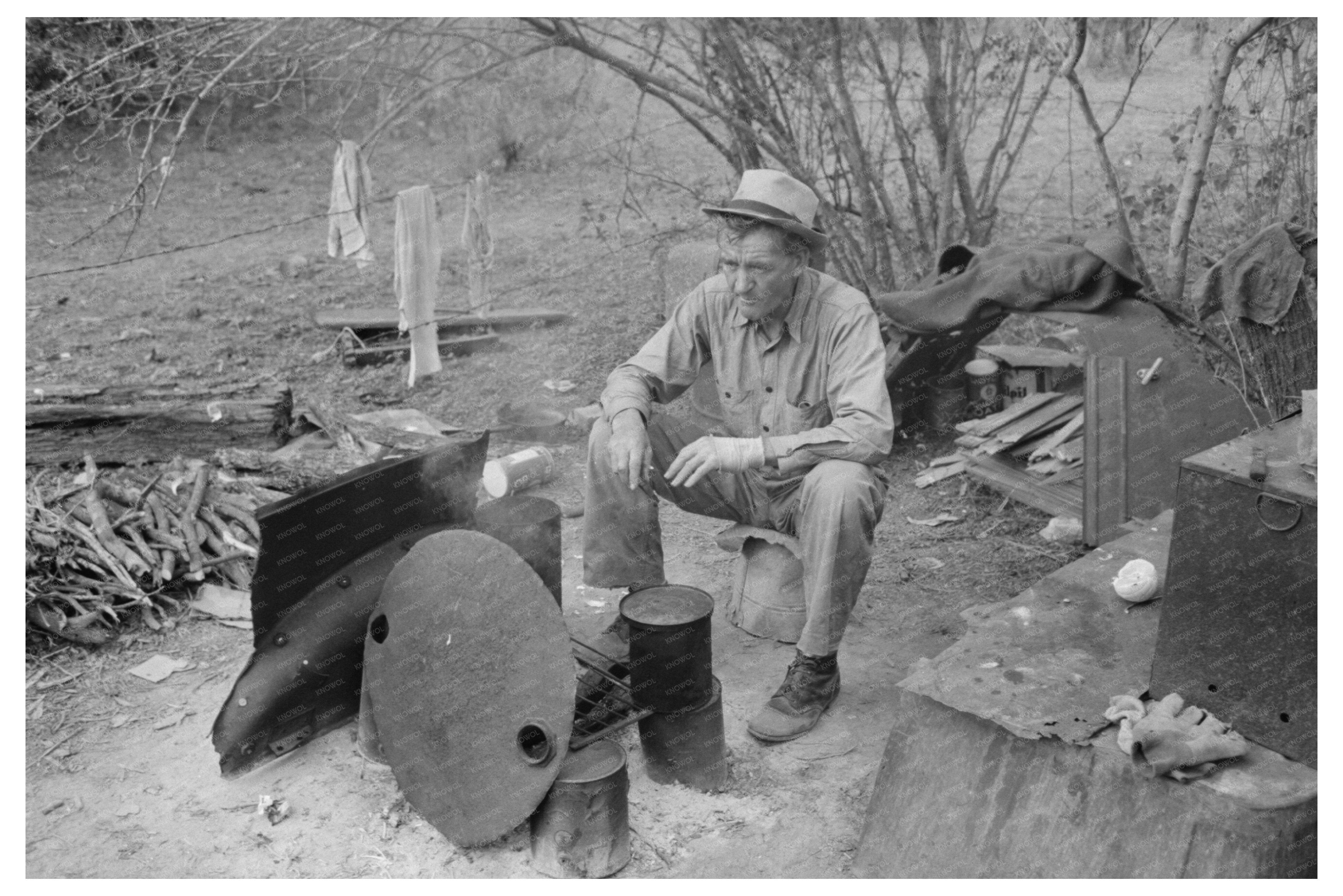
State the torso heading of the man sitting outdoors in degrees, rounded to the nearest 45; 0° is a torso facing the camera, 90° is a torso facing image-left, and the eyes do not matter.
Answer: approximately 45°

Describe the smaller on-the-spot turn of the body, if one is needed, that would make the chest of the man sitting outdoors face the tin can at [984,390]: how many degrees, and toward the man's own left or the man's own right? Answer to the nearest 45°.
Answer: approximately 180°

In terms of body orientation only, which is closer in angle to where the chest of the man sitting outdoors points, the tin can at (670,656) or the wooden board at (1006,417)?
the tin can

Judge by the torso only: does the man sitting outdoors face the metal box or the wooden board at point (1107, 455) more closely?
the metal box

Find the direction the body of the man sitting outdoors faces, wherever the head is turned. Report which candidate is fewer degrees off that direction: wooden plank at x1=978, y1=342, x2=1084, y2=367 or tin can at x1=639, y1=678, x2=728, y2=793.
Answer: the tin can

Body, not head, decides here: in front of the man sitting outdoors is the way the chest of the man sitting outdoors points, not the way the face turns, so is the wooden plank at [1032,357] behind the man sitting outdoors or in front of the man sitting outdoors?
behind

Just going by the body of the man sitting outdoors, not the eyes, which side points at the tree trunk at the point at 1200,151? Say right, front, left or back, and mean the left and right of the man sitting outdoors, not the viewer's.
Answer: back

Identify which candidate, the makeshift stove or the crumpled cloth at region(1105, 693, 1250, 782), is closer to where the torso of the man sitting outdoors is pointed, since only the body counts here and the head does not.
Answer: the makeshift stove

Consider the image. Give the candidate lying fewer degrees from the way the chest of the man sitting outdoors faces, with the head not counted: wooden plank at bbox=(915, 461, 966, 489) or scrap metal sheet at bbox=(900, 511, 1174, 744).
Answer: the scrap metal sheet

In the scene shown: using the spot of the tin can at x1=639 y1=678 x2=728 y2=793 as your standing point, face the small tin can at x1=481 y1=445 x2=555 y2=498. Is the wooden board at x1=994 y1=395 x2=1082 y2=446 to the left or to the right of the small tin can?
right

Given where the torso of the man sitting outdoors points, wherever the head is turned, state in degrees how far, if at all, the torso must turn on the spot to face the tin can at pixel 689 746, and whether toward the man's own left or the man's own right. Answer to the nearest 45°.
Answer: approximately 45° to the man's own left

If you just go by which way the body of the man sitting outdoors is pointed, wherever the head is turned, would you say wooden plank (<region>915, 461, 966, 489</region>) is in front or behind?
behind
